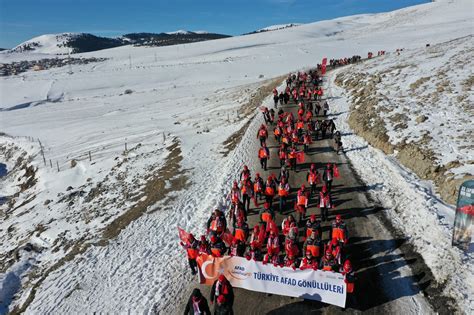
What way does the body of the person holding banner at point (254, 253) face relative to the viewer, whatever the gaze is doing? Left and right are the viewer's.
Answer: facing the viewer

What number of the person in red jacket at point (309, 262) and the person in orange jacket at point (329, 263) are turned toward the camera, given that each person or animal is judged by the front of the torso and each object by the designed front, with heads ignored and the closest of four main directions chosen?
2

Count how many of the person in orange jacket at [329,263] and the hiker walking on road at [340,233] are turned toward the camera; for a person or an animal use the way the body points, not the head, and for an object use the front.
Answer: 2

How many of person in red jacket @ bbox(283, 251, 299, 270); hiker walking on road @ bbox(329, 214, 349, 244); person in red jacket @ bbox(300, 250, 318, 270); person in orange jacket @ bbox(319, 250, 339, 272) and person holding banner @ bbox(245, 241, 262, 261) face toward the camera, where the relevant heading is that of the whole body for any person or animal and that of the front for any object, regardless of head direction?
5

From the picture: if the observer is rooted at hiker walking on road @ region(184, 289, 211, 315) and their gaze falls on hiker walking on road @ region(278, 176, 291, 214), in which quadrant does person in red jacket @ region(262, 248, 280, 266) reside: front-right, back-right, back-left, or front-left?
front-right

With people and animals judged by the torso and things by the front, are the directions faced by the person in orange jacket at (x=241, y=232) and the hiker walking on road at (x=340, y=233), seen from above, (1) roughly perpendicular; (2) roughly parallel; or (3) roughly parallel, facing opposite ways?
roughly parallel

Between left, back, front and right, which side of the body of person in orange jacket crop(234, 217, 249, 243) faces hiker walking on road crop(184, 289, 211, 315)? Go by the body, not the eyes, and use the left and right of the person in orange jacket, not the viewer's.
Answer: front

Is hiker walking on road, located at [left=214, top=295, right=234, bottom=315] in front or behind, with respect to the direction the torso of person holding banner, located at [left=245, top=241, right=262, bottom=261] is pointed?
in front

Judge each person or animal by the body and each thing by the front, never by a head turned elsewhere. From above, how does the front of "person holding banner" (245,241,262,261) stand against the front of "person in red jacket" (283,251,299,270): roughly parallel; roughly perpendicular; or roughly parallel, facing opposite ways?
roughly parallel

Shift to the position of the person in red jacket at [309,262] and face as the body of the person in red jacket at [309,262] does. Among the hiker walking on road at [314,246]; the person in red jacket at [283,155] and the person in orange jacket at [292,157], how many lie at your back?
3

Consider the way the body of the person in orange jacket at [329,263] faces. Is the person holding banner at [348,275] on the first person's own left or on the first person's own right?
on the first person's own left

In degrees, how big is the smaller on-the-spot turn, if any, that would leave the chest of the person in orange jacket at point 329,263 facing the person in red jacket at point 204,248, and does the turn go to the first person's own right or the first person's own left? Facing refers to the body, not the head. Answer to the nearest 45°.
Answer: approximately 90° to the first person's own right

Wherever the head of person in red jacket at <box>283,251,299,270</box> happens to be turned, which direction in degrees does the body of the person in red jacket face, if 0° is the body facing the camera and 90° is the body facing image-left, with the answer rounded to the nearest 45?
approximately 0°

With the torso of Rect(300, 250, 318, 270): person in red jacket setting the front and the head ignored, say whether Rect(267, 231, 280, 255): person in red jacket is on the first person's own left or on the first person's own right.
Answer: on the first person's own right

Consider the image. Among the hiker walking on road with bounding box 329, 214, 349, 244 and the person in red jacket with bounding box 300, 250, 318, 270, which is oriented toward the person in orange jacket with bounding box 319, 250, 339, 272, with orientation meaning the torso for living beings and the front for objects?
the hiker walking on road

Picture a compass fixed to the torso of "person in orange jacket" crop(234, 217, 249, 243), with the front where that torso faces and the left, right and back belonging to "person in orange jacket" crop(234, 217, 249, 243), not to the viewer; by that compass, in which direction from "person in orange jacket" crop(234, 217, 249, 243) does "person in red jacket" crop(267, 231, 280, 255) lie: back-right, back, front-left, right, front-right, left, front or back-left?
front-left

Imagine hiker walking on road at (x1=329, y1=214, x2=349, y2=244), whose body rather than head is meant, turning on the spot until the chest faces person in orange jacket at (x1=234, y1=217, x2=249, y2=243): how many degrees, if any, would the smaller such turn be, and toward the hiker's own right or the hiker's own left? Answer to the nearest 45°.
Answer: approximately 90° to the hiker's own right

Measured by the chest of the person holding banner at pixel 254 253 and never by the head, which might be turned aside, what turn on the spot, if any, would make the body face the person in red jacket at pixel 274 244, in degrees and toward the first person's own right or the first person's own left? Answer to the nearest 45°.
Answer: approximately 135° to the first person's own left

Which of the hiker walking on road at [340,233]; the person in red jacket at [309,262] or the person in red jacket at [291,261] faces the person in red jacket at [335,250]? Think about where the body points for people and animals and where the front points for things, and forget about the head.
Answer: the hiker walking on road

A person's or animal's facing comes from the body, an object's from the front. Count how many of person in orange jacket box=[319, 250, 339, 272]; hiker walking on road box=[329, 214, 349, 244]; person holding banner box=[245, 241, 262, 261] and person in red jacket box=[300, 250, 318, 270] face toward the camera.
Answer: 4

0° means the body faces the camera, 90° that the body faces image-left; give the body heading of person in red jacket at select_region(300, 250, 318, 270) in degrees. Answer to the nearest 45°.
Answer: approximately 0°

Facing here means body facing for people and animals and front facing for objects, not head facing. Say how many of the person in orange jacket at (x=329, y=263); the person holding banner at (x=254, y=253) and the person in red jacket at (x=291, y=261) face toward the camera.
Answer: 3
